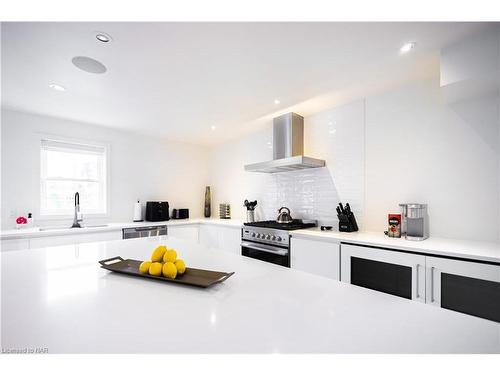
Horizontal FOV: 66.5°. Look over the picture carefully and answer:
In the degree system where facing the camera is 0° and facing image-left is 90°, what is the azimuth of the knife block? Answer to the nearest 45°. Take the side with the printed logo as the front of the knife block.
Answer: approximately 45°

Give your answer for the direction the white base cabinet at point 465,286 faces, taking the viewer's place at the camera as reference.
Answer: facing the viewer and to the left of the viewer

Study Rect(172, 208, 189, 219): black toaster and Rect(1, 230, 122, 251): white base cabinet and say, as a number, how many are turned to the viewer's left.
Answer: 0

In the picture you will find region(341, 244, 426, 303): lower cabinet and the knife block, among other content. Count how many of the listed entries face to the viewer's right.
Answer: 0

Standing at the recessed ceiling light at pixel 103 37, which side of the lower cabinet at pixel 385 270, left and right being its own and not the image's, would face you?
front

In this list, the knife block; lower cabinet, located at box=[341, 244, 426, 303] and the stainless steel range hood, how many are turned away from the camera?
0

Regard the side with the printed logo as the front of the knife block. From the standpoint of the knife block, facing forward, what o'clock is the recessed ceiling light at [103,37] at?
The recessed ceiling light is roughly at 12 o'clock from the knife block.

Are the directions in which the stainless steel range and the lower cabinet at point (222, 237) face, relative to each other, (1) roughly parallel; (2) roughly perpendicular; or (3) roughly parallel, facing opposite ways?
roughly parallel

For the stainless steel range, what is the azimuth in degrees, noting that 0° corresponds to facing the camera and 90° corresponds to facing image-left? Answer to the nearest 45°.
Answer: approximately 45°

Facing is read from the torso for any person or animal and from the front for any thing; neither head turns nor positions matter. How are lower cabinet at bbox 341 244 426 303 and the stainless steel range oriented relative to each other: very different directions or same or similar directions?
same or similar directions

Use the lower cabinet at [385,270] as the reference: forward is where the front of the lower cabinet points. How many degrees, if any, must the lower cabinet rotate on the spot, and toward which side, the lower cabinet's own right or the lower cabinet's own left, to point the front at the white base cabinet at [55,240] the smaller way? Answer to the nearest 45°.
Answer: approximately 45° to the lower cabinet's own right

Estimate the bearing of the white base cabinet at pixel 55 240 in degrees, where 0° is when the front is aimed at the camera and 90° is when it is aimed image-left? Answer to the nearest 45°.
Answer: approximately 315°
